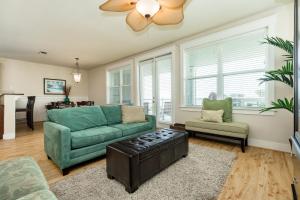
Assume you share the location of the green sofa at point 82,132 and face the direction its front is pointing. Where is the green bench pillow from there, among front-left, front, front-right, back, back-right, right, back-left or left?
front-left

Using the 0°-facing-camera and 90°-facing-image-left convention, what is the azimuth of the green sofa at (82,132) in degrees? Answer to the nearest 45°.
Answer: approximately 315°

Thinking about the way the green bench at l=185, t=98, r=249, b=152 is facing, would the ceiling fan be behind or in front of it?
in front

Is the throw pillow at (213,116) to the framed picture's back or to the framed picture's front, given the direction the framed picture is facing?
to the front

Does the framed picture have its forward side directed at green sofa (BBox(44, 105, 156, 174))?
yes

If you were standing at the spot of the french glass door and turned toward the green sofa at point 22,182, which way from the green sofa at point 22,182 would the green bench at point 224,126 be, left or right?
left

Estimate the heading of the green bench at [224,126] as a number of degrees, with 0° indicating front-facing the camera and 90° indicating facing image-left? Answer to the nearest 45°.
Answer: approximately 45°

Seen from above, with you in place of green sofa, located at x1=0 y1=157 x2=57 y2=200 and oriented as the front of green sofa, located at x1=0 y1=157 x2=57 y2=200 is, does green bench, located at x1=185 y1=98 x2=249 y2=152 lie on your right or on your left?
on your left

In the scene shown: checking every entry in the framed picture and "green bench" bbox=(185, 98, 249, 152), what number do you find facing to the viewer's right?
0

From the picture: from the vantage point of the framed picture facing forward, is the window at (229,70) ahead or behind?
ahead

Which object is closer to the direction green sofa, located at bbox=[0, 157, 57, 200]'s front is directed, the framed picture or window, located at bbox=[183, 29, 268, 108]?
the window

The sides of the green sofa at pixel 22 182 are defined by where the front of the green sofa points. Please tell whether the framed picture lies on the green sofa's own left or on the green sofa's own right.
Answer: on the green sofa's own left

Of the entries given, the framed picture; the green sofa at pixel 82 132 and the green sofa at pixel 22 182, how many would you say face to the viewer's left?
0

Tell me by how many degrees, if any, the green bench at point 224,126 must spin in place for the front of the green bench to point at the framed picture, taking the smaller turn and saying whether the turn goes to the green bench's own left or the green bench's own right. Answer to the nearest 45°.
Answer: approximately 45° to the green bench's own right

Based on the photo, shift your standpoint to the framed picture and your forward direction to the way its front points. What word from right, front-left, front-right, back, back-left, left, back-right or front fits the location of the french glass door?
front-left
